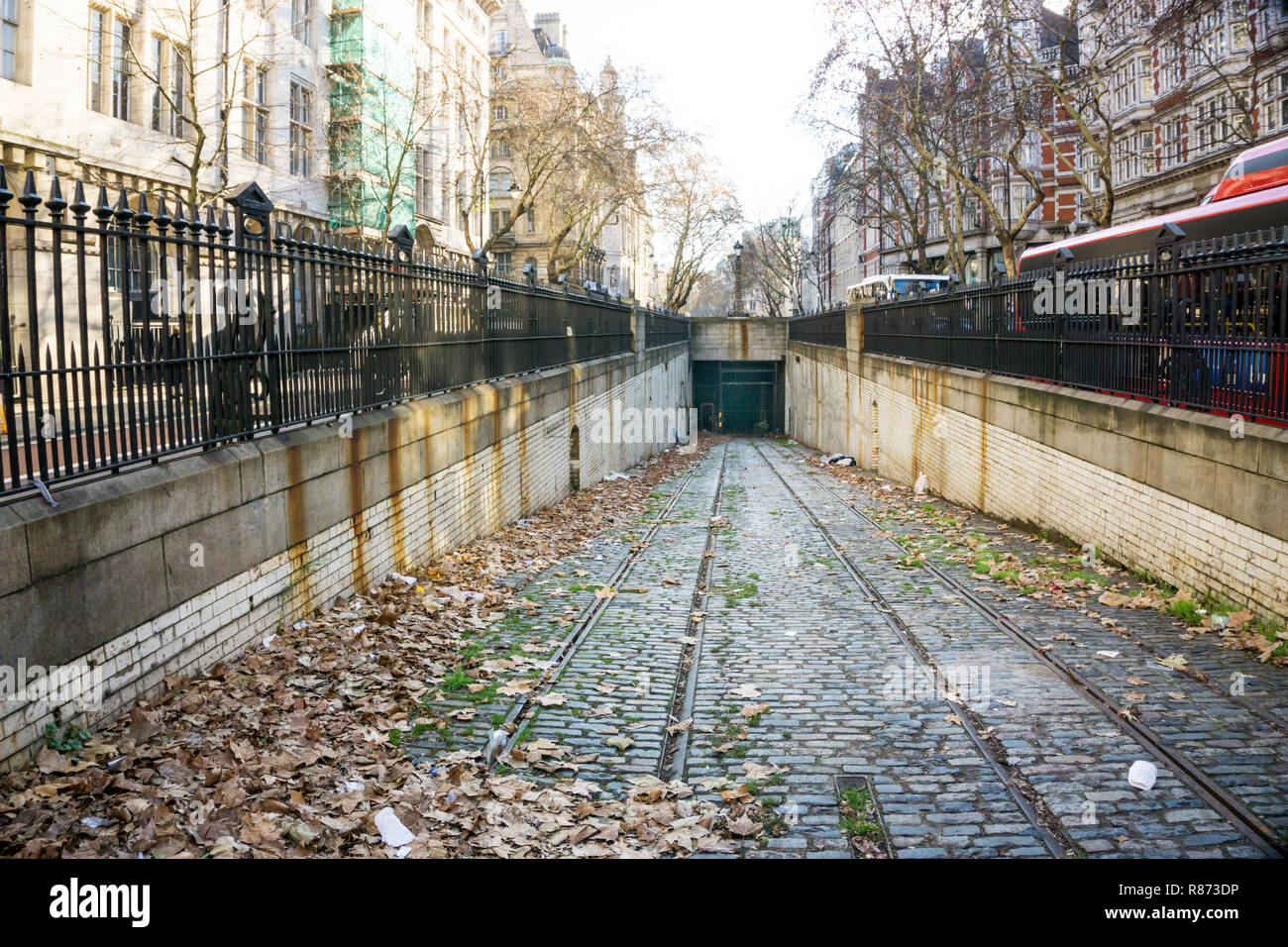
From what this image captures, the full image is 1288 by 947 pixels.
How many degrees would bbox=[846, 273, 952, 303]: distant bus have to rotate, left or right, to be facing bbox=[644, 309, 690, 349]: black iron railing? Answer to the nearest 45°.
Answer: approximately 135° to its right

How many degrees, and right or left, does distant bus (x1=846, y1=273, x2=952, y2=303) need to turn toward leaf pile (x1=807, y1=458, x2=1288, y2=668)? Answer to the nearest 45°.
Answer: approximately 45° to its right

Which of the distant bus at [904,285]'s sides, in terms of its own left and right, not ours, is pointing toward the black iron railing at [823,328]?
right

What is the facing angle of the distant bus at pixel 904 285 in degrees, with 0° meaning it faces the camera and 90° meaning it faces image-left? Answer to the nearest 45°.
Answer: approximately 315°

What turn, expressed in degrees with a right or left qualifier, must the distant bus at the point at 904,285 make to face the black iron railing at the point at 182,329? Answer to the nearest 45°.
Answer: approximately 45° to its right
